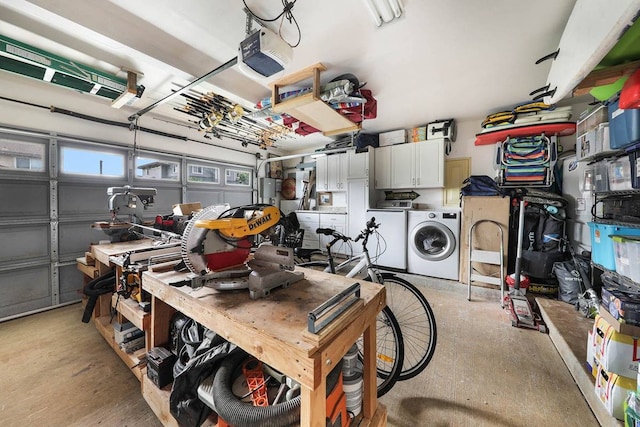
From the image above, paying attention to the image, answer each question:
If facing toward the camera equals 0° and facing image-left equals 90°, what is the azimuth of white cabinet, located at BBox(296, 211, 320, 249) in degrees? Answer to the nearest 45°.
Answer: approximately 0°

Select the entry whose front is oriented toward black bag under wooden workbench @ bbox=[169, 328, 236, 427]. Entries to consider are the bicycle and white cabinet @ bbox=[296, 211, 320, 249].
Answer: the white cabinet

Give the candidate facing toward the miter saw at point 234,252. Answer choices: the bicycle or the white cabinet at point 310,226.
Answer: the white cabinet

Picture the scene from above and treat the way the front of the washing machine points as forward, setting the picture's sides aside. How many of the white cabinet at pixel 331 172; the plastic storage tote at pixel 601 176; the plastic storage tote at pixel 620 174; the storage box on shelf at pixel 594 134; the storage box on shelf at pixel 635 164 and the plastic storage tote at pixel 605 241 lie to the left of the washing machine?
5

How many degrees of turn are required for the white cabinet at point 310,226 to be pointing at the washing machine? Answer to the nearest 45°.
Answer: approximately 45° to its left

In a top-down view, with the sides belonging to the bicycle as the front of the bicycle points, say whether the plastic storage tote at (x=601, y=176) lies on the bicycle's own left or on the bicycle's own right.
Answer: on the bicycle's own left

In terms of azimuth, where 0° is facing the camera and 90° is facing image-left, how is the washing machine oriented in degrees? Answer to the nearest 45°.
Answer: approximately 45°
